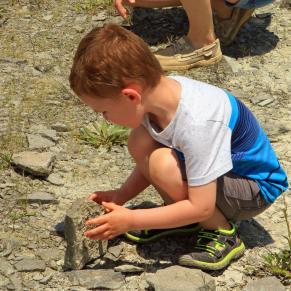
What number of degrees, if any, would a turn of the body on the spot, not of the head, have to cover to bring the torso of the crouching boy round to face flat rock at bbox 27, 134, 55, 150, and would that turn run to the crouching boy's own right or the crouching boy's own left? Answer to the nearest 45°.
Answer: approximately 45° to the crouching boy's own right

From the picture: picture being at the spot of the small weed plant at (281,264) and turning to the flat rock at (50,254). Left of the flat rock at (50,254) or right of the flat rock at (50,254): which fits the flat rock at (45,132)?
right

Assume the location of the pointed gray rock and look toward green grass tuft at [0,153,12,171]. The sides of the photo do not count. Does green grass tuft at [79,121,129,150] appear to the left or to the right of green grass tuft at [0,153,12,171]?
right

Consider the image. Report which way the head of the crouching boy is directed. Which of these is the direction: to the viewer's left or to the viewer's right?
to the viewer's left

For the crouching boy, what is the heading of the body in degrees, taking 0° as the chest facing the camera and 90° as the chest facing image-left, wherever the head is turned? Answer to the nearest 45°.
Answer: approximately 90°

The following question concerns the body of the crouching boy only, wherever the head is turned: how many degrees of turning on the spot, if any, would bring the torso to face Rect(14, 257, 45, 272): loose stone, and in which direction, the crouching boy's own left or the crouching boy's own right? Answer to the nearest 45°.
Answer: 0° — they already face it
